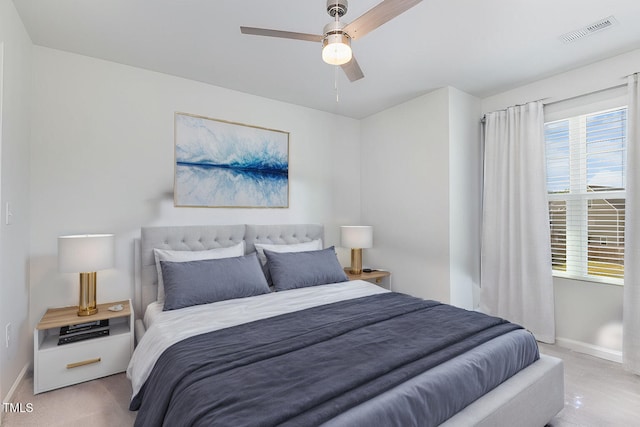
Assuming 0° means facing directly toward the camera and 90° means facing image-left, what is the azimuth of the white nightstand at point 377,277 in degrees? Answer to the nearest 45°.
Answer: approximately 315°

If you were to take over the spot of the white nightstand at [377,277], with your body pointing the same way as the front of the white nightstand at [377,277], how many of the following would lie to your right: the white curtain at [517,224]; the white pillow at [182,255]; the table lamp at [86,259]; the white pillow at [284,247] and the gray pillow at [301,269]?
4

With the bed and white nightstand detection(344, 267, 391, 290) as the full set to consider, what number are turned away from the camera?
0

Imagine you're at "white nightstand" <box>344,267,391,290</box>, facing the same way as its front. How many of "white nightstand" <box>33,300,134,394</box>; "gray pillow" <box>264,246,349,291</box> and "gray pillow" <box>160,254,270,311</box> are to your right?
3

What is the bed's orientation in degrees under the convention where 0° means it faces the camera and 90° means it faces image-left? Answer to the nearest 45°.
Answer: approximately 315°

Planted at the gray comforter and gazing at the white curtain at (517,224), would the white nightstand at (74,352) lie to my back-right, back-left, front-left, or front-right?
back-left

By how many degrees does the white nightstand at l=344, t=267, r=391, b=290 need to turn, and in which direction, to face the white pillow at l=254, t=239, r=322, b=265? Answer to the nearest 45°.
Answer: approximately 90° to its right

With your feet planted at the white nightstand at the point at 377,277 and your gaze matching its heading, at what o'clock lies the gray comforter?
The gray comforter is roughly at 2 o'clock from the white nightstand.

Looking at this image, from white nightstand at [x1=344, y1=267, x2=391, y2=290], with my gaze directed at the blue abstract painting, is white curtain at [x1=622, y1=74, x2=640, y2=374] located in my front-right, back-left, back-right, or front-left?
back-left

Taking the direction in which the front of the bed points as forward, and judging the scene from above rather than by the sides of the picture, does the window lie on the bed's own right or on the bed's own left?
on the bed's own left

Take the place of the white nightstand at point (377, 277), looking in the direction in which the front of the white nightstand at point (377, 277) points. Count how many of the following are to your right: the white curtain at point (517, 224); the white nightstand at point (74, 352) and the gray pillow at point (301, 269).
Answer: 2

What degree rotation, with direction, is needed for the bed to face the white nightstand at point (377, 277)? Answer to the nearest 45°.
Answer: approximately 135° to its left

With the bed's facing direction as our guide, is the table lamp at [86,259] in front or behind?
behind
